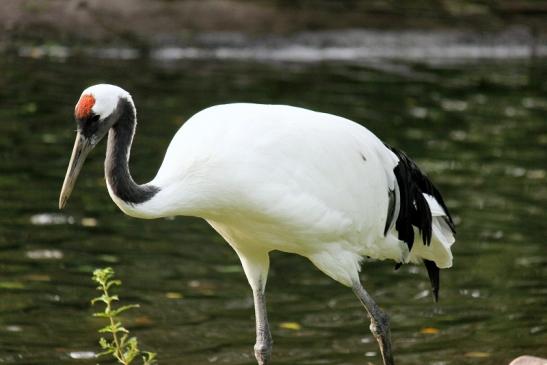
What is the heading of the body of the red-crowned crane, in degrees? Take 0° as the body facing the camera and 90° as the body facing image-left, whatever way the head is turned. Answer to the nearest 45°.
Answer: approximately 90°
